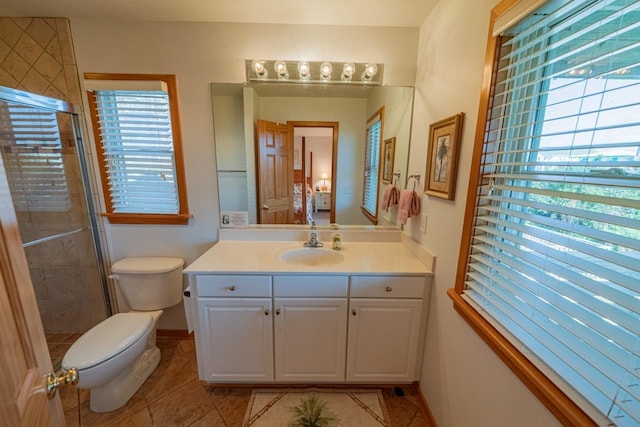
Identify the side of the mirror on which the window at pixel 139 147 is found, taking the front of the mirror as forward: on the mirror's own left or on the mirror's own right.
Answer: on the mirror's own right

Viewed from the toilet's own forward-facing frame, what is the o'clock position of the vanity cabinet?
The vanity cabinet is roughly at 9 o'clock from the toilet.

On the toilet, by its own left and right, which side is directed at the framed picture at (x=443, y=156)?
left

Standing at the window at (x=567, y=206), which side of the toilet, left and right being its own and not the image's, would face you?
left

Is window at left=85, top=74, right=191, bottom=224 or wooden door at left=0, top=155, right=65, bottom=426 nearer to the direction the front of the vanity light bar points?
the wooden door

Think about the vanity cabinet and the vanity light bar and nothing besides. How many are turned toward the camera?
2

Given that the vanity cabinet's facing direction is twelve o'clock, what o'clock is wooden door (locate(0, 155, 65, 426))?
The wooden door is roughly at 1 o'clock from the vanity cabinet.

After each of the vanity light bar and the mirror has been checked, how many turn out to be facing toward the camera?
2
